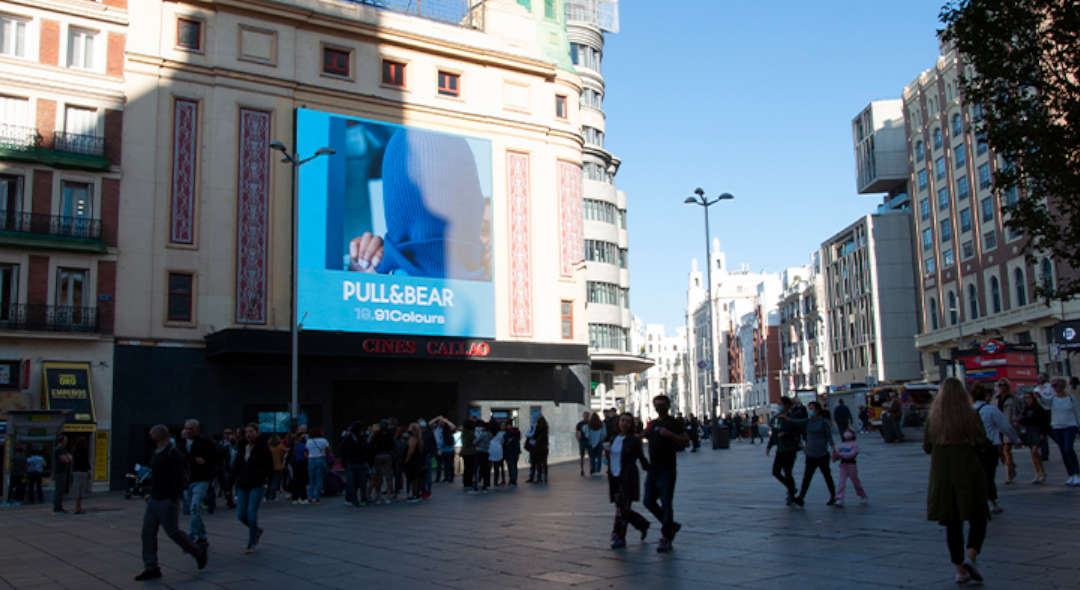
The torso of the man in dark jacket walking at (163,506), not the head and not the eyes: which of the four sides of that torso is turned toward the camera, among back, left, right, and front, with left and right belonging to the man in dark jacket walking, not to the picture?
left

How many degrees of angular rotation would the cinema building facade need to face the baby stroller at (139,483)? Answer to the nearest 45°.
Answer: approximately 90° to its right

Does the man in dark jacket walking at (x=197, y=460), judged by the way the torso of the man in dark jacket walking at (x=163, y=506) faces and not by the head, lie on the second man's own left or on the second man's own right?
on the second man's own right

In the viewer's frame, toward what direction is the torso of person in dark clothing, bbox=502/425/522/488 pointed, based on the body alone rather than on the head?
away from the camera

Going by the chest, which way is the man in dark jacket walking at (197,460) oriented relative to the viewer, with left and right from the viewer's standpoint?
facing the viewer and to the left of the viewer

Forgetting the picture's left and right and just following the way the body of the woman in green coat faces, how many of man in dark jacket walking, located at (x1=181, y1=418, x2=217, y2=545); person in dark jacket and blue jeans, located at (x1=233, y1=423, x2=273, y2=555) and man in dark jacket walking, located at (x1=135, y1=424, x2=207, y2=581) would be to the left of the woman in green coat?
3

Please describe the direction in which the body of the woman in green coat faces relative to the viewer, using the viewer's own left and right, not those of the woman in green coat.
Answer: facing away from the viewer

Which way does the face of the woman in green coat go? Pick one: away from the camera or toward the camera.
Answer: away from the camera

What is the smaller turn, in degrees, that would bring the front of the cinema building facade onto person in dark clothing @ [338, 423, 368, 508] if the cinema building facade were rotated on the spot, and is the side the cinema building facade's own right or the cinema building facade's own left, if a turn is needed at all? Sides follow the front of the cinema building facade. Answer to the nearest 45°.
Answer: approximately 45° to the cinema building facade's own right

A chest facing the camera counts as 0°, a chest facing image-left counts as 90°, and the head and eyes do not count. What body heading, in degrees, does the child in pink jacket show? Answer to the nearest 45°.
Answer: approximately 45°

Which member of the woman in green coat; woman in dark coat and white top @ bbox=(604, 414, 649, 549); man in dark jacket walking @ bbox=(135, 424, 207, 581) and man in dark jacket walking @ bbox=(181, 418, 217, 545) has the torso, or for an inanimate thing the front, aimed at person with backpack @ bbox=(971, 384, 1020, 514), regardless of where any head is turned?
the woman in green coat

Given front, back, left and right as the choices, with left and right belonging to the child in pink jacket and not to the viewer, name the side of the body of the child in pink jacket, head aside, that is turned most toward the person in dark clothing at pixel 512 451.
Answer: right

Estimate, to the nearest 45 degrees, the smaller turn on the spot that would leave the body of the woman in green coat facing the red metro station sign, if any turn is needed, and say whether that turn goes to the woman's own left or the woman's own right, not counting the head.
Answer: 0° — they already face it

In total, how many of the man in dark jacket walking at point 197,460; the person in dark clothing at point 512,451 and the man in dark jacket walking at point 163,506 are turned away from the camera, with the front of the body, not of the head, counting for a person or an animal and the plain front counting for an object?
1

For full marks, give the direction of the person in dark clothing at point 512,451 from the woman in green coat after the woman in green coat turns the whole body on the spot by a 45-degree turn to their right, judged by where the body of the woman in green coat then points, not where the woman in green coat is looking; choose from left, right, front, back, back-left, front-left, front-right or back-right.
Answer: left

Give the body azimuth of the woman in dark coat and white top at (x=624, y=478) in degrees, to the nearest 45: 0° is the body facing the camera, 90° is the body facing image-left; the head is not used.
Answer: approximately 45°

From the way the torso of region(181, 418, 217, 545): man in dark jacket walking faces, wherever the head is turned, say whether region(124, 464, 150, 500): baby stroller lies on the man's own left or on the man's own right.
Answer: on the man's own right
